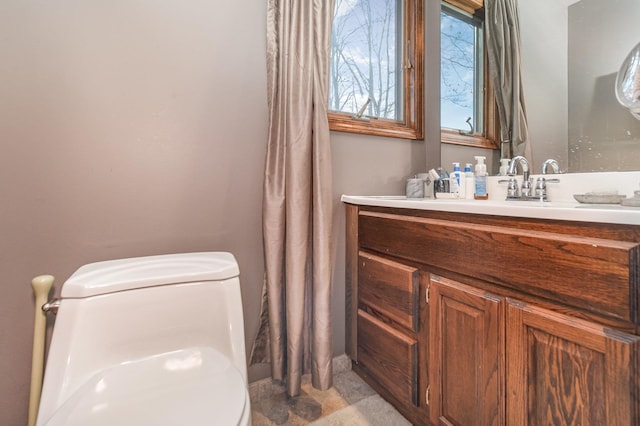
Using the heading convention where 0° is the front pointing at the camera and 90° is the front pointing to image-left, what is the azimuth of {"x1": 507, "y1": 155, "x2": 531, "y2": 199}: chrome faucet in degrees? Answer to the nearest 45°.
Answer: approximately 45°

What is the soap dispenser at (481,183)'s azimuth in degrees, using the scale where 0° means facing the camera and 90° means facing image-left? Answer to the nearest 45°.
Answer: approximately 45°

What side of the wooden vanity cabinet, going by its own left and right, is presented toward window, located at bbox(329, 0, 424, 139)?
right

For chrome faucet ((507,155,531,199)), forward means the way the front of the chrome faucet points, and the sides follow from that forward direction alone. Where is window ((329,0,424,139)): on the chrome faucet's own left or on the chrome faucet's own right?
on the chrome faucet's own right
